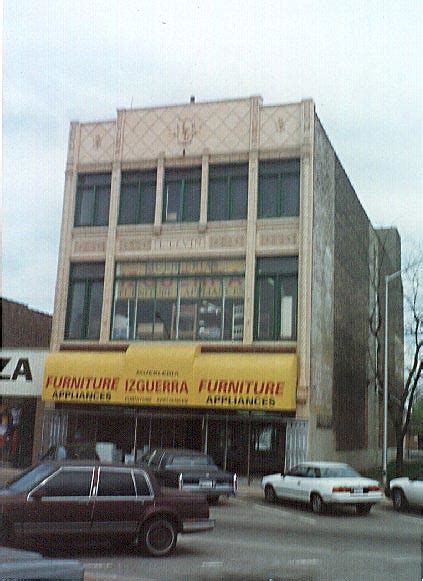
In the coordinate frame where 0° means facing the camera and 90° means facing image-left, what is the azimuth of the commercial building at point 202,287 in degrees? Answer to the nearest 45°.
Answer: approximately 0°

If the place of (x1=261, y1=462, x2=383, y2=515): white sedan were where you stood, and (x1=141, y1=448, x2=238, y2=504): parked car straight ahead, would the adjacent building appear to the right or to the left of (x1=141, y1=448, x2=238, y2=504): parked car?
right

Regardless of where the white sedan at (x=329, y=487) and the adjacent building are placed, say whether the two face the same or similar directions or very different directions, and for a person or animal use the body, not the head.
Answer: very different directions

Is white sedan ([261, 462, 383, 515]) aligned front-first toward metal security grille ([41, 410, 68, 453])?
yes

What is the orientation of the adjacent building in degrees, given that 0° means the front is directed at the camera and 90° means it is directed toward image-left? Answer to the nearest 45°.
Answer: approximately 0°

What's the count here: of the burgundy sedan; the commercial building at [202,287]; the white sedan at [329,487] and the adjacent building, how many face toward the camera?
2

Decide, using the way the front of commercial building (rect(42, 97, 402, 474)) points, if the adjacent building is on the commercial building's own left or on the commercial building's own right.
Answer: on the commercial building's own right

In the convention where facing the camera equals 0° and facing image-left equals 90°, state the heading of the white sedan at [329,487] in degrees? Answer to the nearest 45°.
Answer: approximately 135°

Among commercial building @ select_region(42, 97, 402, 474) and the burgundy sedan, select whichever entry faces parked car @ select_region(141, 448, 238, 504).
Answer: the commercial building

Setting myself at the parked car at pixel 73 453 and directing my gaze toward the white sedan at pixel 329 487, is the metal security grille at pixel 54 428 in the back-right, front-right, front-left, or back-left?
back-left
